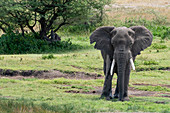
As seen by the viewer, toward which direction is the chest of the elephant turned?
toward the camera

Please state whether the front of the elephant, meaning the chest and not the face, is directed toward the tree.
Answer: no
